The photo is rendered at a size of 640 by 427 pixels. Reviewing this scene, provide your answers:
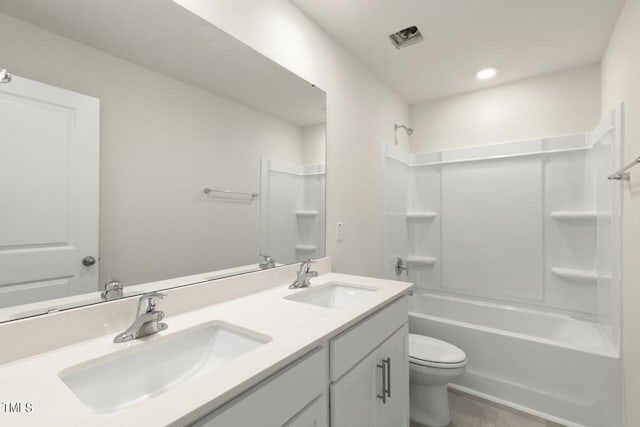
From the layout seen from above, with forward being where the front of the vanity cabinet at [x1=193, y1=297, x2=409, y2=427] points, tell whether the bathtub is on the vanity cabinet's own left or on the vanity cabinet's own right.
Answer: on the vanity cabinet's own left

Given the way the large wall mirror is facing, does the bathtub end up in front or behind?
in front

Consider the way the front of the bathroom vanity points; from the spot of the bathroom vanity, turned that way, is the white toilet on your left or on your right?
on your left

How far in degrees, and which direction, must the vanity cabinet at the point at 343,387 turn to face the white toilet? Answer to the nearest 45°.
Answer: approximately 90° to its left

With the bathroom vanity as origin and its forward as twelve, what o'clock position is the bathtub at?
The bathtub is roughly at 10 o'clock from the bathroom vanity.

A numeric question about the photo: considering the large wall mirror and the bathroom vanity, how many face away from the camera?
0

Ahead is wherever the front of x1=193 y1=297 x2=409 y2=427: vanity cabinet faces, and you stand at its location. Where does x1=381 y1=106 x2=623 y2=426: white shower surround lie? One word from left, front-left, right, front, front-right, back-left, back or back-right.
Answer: left

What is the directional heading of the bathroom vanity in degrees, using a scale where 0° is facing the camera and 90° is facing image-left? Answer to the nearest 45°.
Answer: approximately 315°

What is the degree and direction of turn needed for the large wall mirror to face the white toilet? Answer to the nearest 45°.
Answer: approximately 45° to its left
